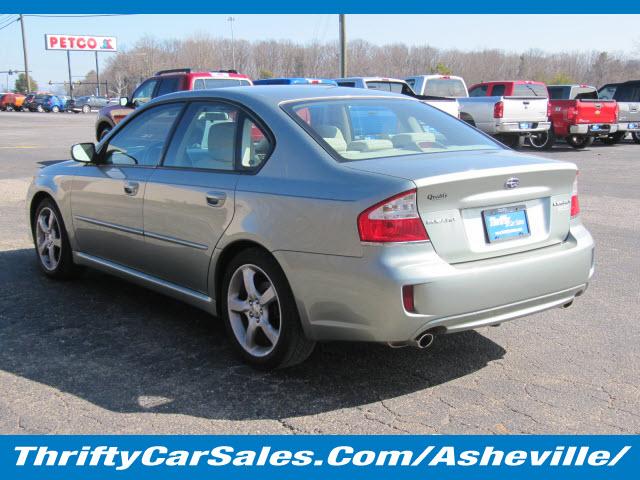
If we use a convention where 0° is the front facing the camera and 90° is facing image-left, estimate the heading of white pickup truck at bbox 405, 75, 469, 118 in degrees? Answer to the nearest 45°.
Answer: approximately 135°

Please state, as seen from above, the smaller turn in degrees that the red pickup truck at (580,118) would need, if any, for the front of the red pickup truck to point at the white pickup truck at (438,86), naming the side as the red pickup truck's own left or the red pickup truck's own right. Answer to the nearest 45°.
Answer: approximately 45° to the red pickup truck's own left

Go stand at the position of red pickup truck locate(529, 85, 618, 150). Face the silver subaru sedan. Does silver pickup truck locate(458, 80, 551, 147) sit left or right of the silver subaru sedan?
right

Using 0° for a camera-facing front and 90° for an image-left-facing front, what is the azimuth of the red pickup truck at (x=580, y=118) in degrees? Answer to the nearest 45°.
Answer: approximately 135°

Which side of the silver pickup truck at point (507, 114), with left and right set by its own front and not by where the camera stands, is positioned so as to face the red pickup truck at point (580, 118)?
right

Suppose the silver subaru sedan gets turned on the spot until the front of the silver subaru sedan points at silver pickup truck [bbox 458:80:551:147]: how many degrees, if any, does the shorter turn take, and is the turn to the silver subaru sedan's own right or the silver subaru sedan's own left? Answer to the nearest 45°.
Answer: approximately 45° to the silver subaru sedan's own right

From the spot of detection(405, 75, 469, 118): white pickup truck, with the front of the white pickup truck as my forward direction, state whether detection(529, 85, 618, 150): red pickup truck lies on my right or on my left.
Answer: on my right

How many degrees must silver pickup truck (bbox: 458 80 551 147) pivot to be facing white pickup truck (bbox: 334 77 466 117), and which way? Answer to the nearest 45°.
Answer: approximately 90° to its left

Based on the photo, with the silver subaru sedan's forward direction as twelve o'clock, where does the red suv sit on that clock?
The red suv is roughly at 1 o'clock from the silver subaru sedan.

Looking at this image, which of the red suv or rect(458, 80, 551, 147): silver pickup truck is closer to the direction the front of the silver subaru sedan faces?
the red suv

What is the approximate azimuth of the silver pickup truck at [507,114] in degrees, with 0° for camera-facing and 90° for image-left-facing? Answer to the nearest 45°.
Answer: approximately 135°
